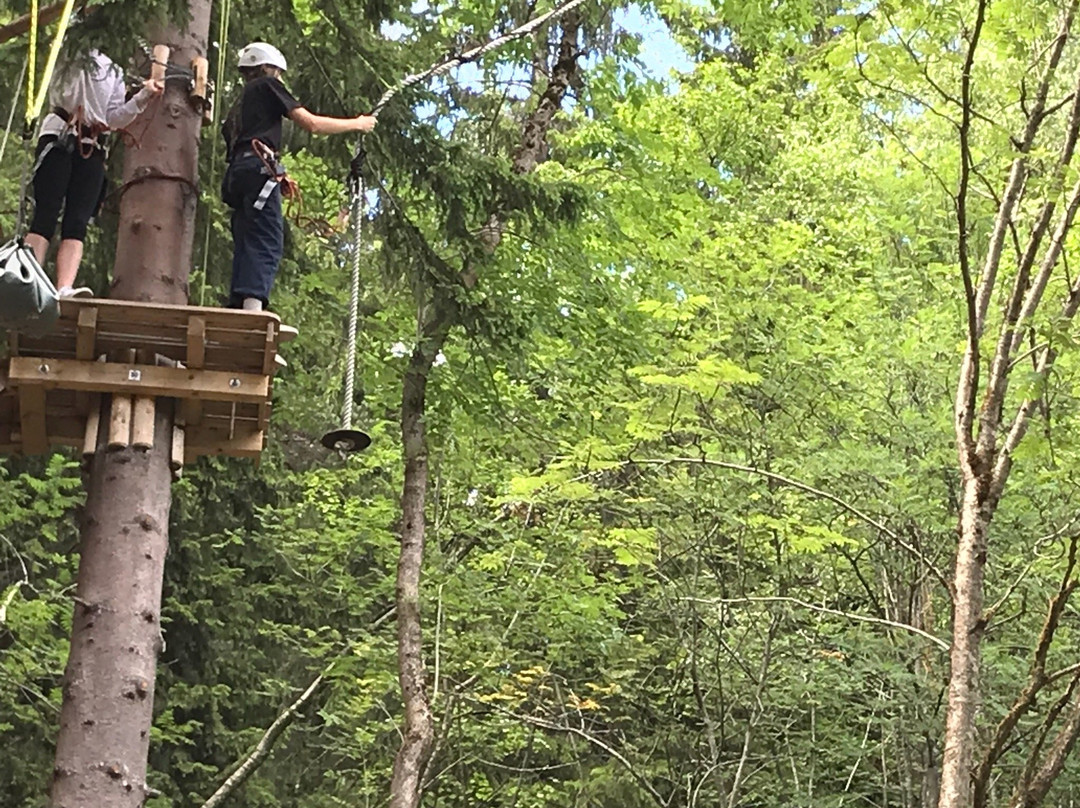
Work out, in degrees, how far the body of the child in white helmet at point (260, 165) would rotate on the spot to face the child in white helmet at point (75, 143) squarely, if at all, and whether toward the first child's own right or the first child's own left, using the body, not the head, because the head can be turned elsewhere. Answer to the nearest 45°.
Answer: approximately 135° to the first child's own left

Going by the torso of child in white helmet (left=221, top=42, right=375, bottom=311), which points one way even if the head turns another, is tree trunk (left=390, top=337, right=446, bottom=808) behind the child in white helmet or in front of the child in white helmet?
in front

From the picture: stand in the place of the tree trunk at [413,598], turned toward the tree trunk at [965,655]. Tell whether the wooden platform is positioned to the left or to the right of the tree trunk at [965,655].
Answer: right

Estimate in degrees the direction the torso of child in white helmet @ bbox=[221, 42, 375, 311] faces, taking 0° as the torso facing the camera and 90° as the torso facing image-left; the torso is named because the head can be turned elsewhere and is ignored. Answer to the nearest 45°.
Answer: approximately 225°
